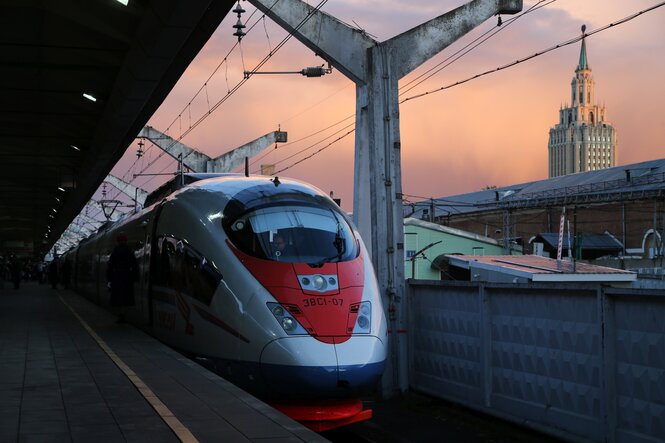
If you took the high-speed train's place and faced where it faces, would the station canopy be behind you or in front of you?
behind

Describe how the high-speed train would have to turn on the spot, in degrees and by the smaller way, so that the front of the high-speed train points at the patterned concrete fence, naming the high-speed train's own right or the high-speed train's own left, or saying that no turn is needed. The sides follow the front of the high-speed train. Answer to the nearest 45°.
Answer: approximately 45° to the high-speed train's own left

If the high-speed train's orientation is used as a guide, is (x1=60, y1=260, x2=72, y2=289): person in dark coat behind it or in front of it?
behind

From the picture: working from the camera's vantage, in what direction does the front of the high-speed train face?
facing the viewer and to the right of the viewer

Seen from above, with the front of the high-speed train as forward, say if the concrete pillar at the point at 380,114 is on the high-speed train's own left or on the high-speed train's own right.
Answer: on the high-speed train's own left
